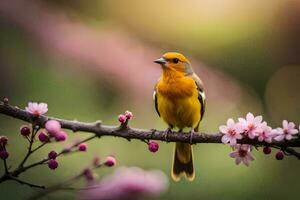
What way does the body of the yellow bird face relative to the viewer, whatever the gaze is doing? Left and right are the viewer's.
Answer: facing the viewer

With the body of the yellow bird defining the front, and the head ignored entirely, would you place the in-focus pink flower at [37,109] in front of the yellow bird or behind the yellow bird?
in front

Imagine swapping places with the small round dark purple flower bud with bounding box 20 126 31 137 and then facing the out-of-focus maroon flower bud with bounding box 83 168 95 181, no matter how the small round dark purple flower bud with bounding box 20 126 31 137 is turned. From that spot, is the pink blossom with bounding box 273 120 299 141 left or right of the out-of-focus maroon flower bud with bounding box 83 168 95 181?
left

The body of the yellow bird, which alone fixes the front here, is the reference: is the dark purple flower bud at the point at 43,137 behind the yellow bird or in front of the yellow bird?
in front
